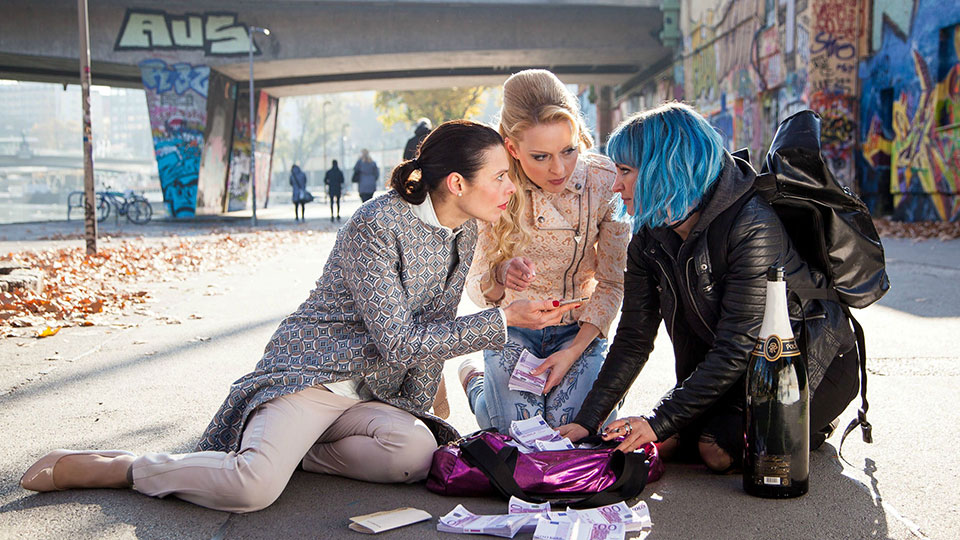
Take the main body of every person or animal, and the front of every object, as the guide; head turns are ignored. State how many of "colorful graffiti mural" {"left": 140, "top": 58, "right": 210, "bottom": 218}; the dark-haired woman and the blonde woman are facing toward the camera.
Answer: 2

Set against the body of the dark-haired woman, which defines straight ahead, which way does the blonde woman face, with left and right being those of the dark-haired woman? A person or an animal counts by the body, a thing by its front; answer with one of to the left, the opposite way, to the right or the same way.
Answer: to the right

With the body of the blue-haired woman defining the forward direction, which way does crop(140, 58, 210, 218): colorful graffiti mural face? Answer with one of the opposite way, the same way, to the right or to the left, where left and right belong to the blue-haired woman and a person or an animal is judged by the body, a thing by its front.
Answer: to the left

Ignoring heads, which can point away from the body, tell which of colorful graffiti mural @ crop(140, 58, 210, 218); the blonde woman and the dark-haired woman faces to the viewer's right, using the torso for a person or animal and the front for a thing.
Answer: the dark-haired woman

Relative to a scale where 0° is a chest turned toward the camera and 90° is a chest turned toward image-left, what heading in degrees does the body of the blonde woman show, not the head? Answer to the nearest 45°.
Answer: approximately 0°

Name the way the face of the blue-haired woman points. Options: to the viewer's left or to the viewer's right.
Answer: to the viewer's left

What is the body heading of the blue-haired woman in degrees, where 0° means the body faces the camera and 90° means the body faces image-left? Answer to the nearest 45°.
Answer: approximately 45°

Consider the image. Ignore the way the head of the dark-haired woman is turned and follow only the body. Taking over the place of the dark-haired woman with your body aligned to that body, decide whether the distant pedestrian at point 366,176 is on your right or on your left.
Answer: on your left

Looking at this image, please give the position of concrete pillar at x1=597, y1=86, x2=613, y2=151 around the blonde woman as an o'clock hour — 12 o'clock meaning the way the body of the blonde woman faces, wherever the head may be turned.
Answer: The concrete pillar is roughly at 6 o'clock from the blonde woman.

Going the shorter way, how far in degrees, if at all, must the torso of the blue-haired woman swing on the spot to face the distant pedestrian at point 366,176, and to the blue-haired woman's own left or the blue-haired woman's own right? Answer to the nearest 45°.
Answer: approximately 90° to the blue-haired woman's own right

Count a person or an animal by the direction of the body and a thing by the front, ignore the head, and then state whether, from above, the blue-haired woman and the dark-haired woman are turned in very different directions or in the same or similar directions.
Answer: very different directions

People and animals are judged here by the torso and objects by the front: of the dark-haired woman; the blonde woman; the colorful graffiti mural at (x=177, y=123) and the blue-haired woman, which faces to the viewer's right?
the dark-haired woman

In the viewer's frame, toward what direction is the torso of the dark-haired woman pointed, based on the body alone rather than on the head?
to the viewer's right

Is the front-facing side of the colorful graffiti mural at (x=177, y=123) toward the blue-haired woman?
yes
